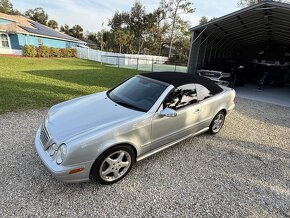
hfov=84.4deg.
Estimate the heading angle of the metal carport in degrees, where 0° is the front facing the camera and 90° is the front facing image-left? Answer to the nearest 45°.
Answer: approximately 0°

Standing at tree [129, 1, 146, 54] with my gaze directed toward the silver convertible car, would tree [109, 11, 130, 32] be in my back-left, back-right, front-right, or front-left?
back-right

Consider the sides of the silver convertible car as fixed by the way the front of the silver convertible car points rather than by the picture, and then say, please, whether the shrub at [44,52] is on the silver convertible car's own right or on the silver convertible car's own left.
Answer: on the silver convertible car's own right

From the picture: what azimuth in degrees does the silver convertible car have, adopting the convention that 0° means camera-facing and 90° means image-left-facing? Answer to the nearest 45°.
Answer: approximately 45°

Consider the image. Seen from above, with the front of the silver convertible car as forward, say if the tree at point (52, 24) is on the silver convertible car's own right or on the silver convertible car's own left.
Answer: on the silver convertible car's own right

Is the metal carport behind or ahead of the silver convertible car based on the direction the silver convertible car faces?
behind
